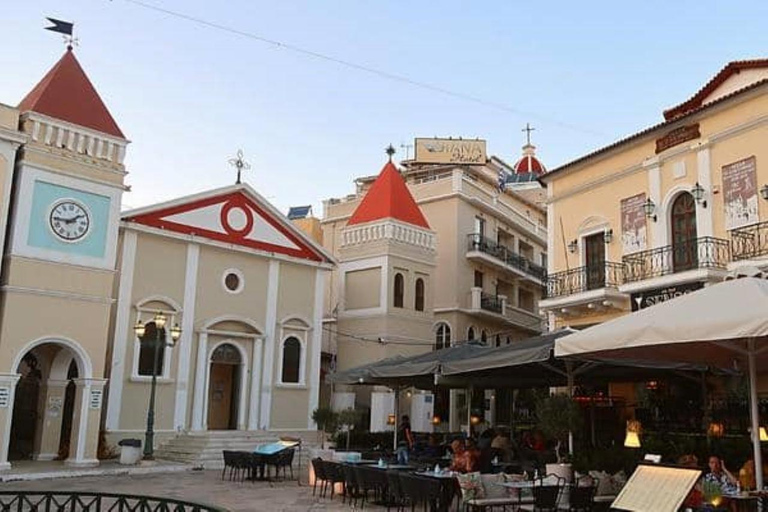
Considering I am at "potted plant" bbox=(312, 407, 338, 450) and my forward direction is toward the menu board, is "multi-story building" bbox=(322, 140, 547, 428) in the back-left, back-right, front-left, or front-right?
back-left

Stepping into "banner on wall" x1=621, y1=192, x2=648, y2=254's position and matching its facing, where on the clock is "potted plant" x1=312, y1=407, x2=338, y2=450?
The potted plant is roughly at 2 o'clock from the banner on wall.

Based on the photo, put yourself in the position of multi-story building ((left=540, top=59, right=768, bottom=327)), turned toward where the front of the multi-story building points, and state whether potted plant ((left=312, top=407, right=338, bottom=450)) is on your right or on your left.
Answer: on your right

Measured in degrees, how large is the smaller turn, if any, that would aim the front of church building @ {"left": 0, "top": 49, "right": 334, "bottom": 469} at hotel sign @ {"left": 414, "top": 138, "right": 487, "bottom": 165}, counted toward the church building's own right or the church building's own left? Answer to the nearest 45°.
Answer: approximately 90° to the church building's own left

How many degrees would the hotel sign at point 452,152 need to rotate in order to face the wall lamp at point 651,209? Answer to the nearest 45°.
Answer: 0° — it already faces it

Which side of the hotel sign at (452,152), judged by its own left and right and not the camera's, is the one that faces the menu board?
front

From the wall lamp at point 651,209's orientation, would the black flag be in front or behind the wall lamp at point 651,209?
in front

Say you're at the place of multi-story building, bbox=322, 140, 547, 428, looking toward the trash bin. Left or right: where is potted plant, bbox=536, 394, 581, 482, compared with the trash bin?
left

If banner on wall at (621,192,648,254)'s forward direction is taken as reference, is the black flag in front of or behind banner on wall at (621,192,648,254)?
in front

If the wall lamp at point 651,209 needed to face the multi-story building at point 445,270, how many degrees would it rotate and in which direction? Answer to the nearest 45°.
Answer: approximately 90° to its right
